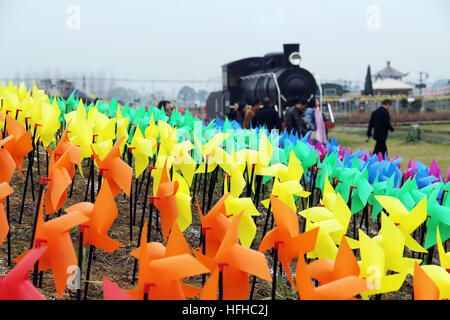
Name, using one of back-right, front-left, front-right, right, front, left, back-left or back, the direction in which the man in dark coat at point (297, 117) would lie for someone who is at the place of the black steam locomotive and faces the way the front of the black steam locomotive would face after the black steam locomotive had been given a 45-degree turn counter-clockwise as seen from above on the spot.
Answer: right

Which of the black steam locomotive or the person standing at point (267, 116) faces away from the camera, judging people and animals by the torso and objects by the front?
the person standing

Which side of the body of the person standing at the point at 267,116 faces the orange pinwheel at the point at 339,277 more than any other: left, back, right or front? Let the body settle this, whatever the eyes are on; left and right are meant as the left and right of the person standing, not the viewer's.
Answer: back

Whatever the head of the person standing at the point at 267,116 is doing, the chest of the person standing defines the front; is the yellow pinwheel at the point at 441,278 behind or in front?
behind

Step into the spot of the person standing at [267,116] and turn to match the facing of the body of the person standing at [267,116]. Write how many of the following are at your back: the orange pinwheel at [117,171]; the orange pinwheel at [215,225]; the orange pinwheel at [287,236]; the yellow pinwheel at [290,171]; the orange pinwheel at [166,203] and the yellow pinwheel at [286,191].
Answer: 6

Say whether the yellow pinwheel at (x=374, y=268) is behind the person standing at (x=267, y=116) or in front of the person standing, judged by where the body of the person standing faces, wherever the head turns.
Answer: behind

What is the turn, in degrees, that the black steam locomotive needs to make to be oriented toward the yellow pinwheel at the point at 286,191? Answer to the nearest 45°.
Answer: approximately 45° to its right

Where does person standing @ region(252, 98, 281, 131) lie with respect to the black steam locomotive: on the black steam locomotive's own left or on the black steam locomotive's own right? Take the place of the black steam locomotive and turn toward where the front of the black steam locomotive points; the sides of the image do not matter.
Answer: on the black steam locomotive's own right

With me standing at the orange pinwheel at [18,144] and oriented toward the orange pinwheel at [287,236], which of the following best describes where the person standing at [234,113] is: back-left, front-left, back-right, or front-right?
back-left

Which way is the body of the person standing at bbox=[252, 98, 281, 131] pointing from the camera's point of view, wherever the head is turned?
away from the camera

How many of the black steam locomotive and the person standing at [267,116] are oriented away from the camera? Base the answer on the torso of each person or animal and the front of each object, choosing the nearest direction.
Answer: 1

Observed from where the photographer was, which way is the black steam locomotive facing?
facing the viewer and to the right of the viewer

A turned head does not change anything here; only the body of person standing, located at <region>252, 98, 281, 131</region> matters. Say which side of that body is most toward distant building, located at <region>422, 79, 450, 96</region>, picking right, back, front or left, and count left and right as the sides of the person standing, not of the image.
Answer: front

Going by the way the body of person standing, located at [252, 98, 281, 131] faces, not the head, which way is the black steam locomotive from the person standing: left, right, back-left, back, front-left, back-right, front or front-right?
front

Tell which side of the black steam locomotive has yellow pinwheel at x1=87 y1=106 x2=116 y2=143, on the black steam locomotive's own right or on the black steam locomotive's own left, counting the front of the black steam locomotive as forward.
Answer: on the black steam locomotive's own right

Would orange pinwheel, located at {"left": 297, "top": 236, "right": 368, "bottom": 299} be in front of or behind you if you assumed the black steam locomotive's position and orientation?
in front

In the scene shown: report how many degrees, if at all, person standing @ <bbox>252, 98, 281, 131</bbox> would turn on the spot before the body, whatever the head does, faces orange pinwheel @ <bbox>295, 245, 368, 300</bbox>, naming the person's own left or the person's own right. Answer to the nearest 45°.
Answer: approximately 180°

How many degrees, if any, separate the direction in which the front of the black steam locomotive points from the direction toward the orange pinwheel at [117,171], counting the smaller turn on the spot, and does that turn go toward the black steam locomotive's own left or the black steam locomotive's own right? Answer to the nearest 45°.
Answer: approximately 45° to the black steam locomotive's own right

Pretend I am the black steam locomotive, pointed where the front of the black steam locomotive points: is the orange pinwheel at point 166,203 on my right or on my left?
on my right
